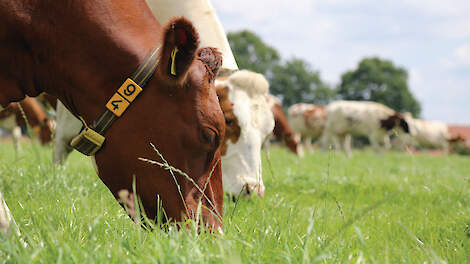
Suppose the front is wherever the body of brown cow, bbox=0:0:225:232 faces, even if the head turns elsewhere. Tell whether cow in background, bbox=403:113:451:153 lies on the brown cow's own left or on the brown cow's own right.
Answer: on the brown cow's own left

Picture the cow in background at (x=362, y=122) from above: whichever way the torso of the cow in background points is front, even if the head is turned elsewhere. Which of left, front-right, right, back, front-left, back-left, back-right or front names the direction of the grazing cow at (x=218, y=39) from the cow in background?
right

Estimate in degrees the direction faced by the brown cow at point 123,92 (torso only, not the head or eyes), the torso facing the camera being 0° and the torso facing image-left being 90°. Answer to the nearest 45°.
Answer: approximately 270°

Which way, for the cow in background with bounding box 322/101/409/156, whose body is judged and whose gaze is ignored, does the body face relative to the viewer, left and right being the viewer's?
facing to the right of the viewer
